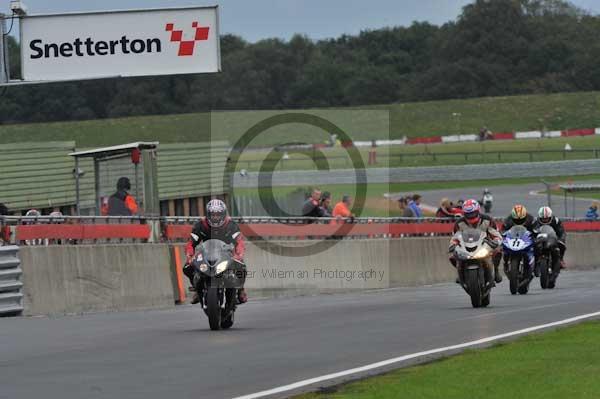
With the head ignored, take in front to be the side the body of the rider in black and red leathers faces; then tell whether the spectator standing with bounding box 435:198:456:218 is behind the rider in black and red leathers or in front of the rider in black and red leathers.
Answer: behind

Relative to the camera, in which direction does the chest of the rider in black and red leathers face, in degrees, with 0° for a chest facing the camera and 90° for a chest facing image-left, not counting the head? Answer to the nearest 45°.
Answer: approximately 0°

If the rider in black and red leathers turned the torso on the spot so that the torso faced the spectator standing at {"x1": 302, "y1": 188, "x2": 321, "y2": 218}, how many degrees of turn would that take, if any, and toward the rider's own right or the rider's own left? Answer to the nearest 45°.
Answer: approximately 180°

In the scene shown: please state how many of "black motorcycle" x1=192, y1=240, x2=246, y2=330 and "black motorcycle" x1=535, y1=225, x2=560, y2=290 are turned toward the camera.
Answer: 2

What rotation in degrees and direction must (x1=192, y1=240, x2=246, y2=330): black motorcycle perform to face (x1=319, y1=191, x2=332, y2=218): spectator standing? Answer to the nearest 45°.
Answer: approximately 180°

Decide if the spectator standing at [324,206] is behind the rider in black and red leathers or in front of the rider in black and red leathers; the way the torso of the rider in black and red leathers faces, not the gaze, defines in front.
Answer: behind

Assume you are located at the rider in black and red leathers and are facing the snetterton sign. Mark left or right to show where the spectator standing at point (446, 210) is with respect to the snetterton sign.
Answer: right
